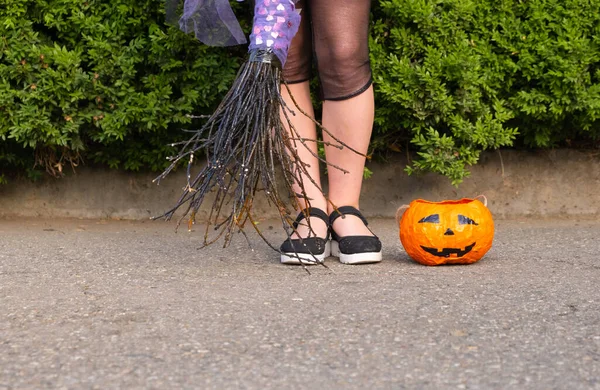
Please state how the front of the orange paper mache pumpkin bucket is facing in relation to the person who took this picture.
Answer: facing the viewer

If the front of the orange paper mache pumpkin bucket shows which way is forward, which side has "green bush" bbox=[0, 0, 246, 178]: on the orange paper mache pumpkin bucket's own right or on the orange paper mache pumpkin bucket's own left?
on the orange paper mache pumpkin bucket's own right

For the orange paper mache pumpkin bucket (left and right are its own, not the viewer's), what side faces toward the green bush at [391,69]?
back
